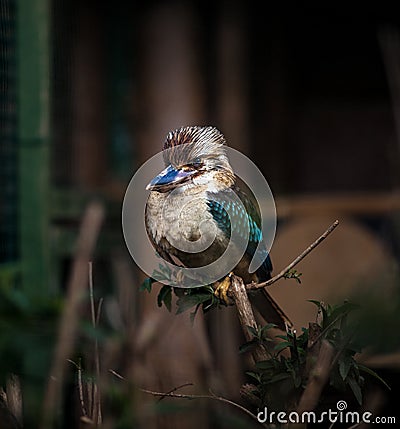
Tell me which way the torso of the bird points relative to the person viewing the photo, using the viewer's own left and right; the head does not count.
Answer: facing the viewer and to the left of the viewer
